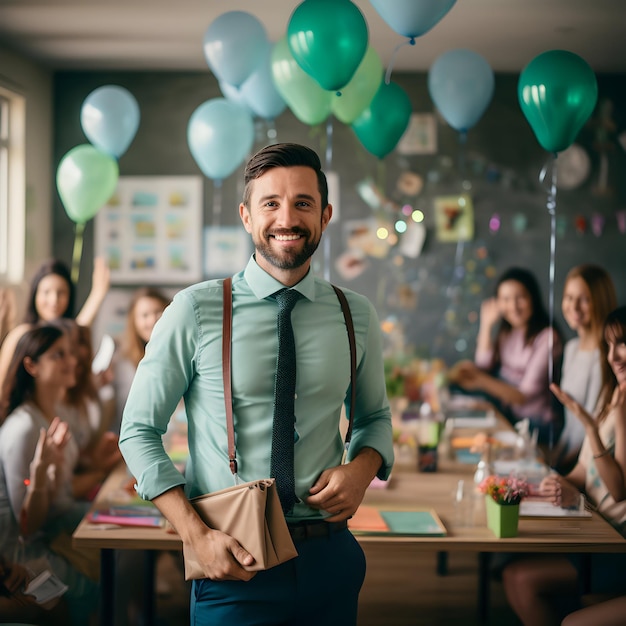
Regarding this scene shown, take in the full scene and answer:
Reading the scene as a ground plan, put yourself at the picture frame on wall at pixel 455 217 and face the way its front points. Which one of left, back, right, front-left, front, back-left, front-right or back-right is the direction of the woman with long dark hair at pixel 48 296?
front-right

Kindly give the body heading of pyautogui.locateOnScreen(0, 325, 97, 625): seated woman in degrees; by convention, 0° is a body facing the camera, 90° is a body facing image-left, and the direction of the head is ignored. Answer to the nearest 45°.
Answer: approximately 270°

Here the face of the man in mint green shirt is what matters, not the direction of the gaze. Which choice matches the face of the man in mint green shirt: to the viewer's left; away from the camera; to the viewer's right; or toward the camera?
toward the camera

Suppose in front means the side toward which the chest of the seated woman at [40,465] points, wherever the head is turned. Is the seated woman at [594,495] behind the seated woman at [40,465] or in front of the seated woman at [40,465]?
in front

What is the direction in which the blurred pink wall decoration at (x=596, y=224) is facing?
toward the camera

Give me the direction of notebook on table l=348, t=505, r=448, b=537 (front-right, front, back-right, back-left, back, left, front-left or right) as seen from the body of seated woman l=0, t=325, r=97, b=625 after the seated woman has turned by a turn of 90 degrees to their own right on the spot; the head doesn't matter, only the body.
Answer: front-left

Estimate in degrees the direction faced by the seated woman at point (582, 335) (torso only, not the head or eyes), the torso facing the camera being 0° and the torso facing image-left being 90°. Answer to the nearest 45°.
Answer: approximately 45°

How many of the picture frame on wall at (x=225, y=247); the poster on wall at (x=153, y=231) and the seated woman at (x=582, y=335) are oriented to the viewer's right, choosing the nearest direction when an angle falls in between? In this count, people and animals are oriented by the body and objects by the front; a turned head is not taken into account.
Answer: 0

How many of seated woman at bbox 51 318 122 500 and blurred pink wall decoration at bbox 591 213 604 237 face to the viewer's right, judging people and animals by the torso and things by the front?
1

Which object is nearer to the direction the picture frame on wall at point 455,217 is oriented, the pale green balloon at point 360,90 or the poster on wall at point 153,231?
the pale green balloon

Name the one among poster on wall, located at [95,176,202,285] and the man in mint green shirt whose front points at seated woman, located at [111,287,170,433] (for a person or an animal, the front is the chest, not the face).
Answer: the poster on wall

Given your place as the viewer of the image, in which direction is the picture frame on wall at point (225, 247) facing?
facing the viewer
